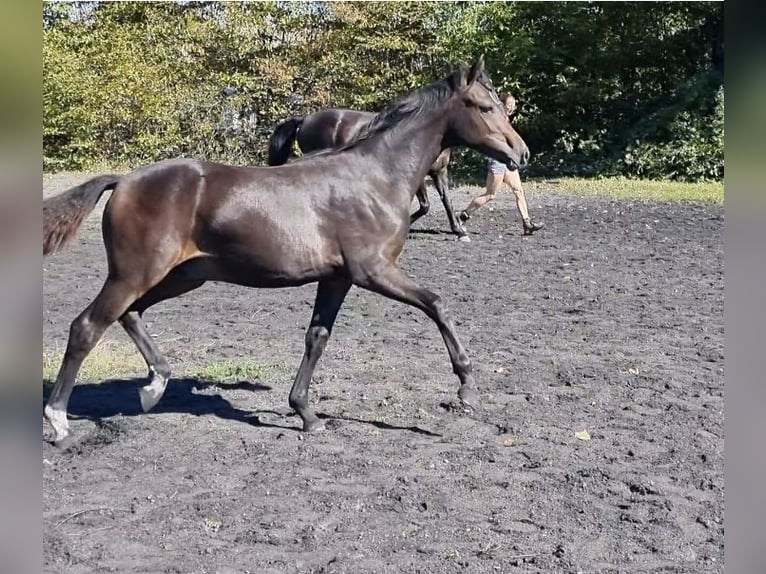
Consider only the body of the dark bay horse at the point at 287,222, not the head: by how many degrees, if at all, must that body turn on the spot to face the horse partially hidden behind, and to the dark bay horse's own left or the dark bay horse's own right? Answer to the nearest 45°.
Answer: approximately 90° to the dark bay horse's own left

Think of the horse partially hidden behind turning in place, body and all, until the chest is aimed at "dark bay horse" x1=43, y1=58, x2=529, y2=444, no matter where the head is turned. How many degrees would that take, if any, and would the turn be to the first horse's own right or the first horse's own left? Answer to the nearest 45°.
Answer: approximately 90° to the first horse's own right

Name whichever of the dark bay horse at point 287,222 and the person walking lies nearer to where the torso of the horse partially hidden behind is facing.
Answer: the person walking

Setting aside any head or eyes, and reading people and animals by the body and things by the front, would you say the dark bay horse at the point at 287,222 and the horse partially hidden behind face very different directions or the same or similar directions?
same or similar directions

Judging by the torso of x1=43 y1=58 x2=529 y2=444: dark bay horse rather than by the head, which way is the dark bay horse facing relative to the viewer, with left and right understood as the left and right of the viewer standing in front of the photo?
facing to the right of the viewer

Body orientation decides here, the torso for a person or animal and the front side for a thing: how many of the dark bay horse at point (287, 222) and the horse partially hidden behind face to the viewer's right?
2

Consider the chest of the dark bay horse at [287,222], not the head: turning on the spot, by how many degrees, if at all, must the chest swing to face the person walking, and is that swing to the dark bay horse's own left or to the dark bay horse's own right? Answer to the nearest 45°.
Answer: approximately 45° to the dark bay horse's own left

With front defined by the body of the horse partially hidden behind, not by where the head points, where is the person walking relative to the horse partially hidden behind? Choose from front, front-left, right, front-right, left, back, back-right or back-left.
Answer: front

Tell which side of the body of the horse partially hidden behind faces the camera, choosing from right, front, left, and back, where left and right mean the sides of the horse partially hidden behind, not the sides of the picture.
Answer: right

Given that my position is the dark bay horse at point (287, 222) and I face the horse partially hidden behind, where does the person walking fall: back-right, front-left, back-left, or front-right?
front-right
